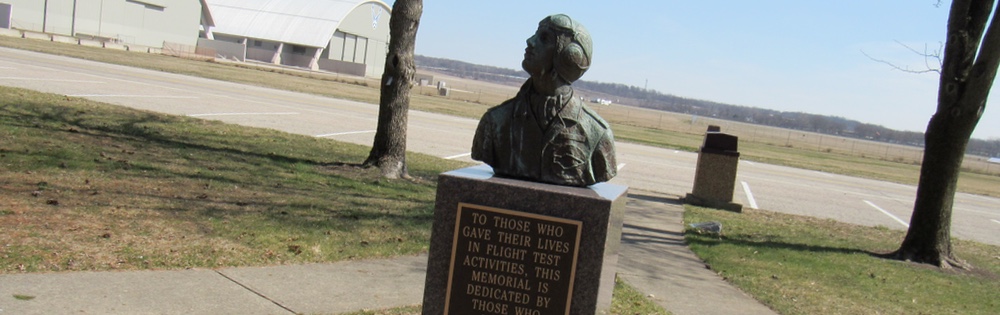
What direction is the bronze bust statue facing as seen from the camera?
toward the camera

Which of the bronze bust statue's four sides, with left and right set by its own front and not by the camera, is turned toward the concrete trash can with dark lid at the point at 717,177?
back
